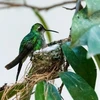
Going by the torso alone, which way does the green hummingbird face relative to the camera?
to the viewer's right
